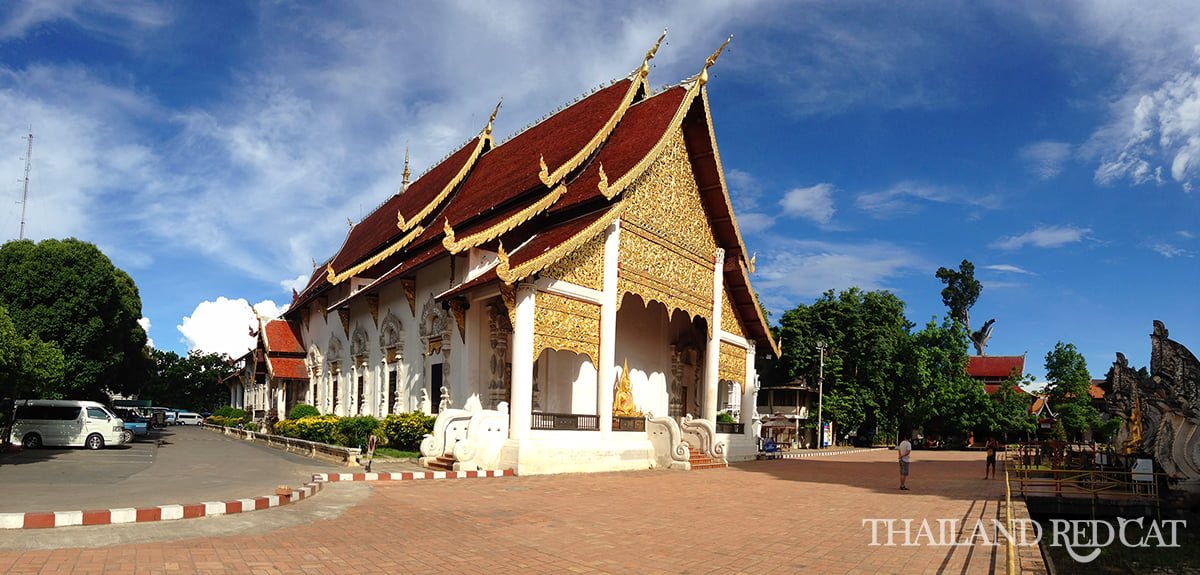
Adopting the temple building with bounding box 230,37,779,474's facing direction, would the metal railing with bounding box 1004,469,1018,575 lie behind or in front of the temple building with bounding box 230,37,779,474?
in front

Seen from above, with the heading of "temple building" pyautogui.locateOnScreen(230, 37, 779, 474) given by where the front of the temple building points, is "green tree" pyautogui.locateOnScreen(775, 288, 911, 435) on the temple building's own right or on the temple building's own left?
on the temple building's own left

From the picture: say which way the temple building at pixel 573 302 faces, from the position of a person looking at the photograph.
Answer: facing the viewer and to the right of the viewer

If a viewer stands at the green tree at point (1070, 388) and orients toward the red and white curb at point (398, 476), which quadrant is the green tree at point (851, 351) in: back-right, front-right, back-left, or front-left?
front-right

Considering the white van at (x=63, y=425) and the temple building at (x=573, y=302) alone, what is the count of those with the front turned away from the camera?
0
